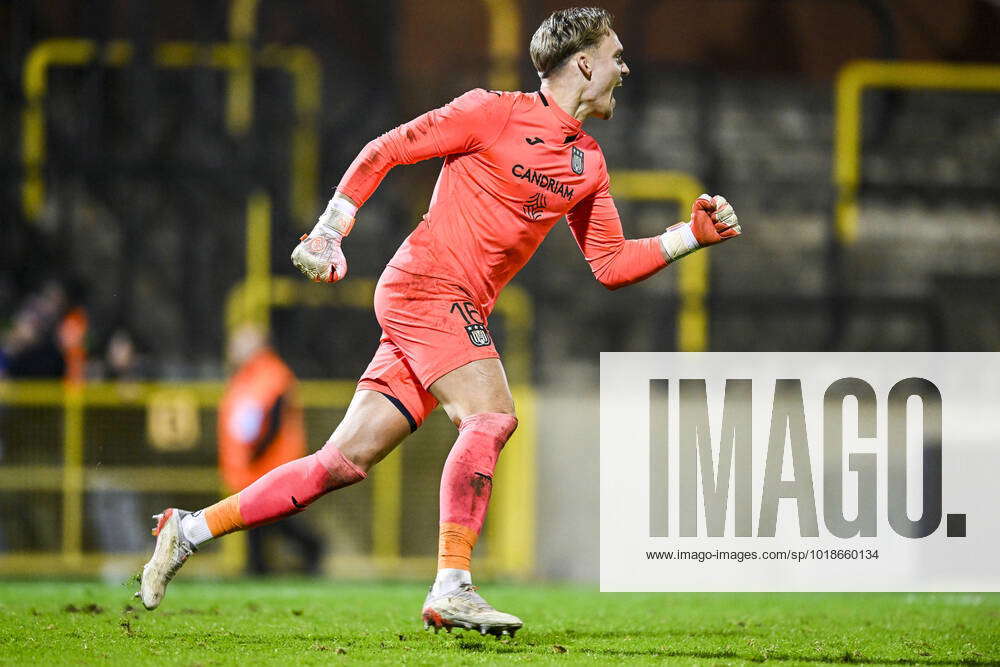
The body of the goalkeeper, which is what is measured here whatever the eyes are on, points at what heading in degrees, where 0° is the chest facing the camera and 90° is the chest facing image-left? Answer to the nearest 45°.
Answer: approximately 315°

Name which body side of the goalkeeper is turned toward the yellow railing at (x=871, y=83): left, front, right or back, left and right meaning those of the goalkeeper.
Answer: left

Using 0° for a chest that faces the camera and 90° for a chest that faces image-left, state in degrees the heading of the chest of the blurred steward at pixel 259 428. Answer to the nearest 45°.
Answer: approximately 45°

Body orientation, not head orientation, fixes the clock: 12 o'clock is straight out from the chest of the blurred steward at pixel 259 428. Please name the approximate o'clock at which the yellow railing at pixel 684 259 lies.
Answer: The yellow railing is roughly at 7 o'clock from the blurred steward.

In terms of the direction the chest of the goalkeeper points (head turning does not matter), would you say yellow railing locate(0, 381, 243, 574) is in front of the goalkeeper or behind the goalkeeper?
behind

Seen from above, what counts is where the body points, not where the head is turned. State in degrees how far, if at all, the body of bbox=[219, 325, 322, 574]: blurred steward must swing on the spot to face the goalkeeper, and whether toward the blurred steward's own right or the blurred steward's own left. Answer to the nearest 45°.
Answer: approximately 45° to the blurred steward's own left

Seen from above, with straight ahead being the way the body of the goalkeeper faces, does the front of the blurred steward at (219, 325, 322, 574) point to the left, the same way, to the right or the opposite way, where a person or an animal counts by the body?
to the right

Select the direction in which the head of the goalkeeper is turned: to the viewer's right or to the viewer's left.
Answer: to the viewer's right

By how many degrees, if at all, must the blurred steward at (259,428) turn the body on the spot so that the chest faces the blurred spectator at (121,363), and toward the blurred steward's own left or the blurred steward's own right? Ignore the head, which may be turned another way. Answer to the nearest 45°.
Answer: approximately 90° to the blurred steward's own right

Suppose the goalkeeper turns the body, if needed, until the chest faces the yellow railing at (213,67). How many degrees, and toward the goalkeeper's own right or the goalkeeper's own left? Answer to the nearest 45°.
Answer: approximately 135° to the goalkeeper's own left
